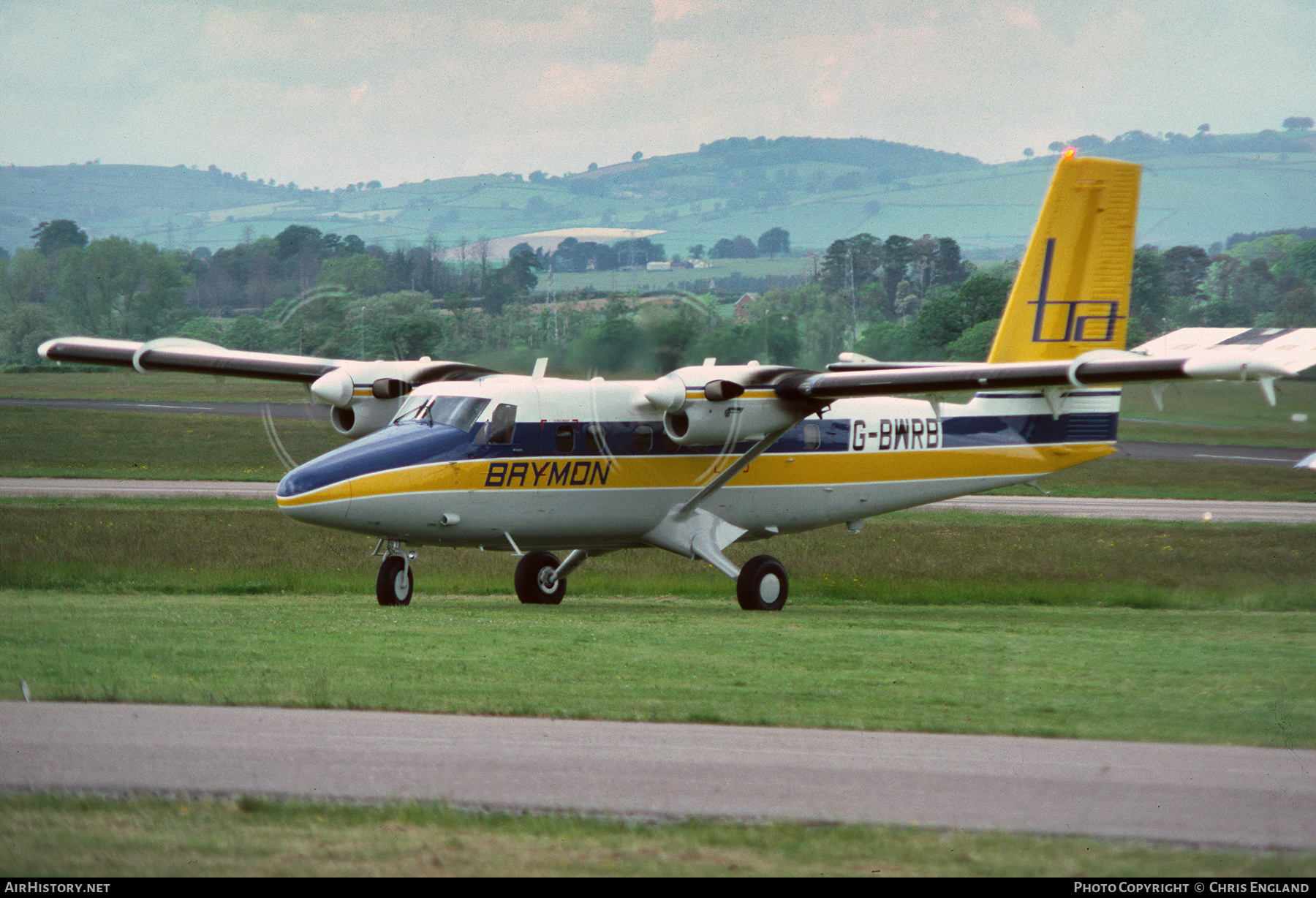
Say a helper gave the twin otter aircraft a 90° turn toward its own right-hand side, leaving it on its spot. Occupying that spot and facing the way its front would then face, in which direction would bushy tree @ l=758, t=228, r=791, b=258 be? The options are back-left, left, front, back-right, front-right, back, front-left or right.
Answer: front-right

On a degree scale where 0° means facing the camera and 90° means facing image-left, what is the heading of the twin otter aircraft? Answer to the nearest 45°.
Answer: approximately 45°
